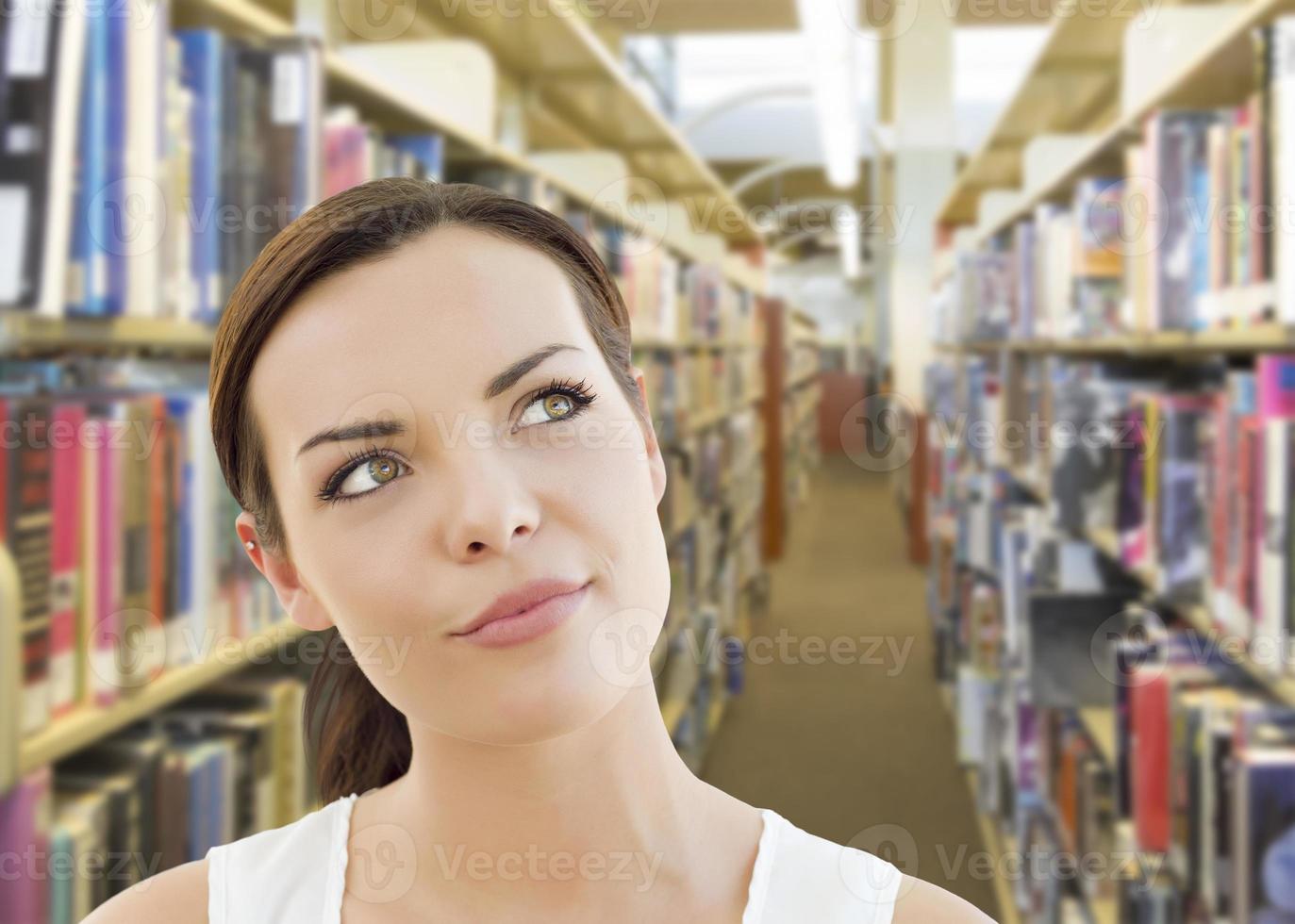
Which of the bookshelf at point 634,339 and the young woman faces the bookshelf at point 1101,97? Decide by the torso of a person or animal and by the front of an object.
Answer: the bookshelf at point 634,339

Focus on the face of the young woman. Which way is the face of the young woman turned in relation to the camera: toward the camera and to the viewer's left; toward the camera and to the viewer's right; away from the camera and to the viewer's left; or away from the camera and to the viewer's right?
toward the camera and to the viewer's right

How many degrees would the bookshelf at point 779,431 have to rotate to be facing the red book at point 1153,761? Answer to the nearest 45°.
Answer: approximately 90° to its right

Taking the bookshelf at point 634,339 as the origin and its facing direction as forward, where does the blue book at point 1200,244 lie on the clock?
The blue book is roughly at 1 o'clock from the bookshelf.

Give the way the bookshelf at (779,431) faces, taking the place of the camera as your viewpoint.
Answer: facing to the right of the viewer

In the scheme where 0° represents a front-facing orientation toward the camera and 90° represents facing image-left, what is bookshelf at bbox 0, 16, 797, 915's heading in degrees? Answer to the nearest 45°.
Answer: approximately 315°

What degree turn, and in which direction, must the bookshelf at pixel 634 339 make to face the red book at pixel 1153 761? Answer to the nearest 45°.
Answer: approximately 45° to its right

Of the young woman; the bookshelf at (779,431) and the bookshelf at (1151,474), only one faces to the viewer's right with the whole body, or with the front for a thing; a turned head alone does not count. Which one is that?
the bookshelf at (779,431)

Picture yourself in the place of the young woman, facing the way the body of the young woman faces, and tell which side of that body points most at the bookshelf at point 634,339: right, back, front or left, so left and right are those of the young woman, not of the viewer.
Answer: back

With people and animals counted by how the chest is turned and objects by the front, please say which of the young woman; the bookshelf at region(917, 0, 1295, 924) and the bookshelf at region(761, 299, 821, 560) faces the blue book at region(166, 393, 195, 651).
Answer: the bookshelf at region(917, 0, 1295, 924)

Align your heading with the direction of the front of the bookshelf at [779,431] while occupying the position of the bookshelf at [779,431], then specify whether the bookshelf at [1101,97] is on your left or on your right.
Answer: on your right

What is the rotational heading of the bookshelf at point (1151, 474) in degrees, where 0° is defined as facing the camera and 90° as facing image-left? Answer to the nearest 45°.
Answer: approximately 45°
